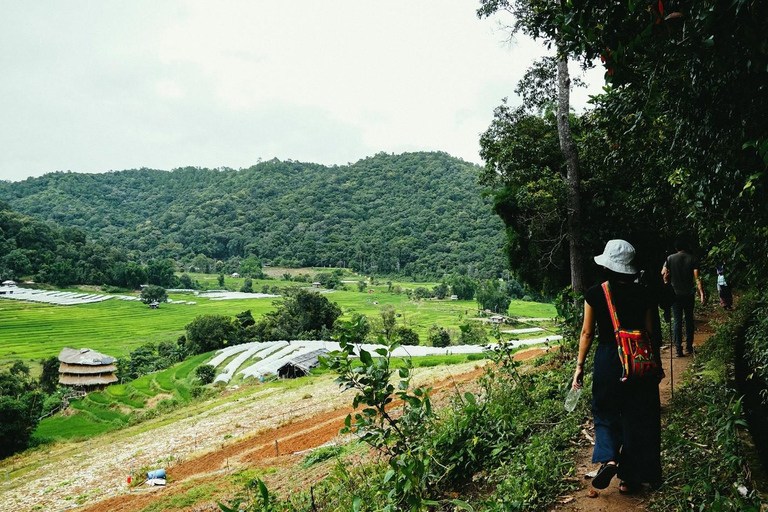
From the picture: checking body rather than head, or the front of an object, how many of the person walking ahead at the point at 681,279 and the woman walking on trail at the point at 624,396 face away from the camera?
2

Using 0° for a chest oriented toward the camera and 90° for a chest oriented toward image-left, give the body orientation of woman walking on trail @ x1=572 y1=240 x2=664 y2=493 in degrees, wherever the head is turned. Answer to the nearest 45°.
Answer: approximately 180°

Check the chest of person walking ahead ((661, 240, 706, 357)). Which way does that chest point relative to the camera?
away from the camera

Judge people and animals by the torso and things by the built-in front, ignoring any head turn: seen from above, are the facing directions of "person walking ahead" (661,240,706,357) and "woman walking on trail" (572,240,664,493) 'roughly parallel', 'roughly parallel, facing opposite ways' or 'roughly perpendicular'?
roughly parallel

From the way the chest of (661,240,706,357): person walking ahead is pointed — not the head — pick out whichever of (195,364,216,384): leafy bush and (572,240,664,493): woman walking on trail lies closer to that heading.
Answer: the leafy bush

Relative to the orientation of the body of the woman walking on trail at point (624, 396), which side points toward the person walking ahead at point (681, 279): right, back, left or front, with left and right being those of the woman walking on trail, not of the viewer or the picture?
front

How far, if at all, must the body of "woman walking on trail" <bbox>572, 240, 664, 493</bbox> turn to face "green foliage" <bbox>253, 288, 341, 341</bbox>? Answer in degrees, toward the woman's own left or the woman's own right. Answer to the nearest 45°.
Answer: approximately 45° to the woman's own left

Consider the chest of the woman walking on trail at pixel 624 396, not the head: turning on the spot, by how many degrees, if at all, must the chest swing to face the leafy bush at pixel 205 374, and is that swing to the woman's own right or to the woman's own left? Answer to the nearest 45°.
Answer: approximately 45° to the woman's own left

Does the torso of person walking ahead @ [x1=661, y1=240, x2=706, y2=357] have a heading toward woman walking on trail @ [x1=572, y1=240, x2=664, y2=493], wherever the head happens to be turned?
no

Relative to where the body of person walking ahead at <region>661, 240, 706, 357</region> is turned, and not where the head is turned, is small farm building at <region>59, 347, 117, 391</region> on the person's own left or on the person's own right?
on the person's own left
